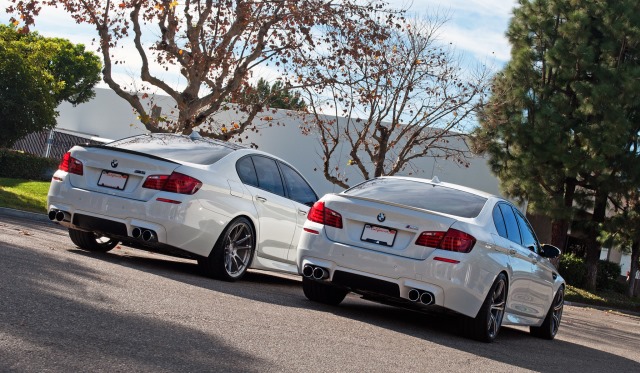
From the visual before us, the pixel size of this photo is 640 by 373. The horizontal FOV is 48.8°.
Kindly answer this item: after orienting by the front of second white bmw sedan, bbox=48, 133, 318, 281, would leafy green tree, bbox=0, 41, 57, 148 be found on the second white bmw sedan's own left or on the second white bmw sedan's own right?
on the second white bmw sedan's own left

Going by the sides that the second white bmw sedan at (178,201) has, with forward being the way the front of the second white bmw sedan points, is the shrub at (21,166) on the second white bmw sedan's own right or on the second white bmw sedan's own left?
on the second white bmw sedan's own left

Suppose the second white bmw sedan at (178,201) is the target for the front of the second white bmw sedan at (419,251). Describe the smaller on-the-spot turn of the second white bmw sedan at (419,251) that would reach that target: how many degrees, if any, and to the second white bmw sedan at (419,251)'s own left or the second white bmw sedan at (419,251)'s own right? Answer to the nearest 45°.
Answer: approximately 135° to the second white bmw sedan at (419,251)'s own left

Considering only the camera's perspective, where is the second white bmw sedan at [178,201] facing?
facing away from the viewer and to the right of the viewer

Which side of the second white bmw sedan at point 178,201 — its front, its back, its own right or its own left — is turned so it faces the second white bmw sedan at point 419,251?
right

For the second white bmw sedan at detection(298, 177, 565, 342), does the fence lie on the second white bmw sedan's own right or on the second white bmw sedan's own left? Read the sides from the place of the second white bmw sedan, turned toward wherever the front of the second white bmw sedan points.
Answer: on the second white bmw sedan's own left

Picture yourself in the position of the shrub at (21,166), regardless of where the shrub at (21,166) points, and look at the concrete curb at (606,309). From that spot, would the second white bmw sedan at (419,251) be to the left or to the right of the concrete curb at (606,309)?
right

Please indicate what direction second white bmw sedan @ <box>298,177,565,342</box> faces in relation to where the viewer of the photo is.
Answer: facing away from the viewer and to the right of the viewer

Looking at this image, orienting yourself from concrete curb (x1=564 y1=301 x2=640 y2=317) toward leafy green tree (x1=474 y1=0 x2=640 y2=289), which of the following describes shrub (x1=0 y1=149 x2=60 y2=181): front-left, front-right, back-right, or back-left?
front-left

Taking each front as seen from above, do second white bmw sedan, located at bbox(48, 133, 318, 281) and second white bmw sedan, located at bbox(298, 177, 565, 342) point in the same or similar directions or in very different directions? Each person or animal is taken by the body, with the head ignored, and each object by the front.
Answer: same or similar directions

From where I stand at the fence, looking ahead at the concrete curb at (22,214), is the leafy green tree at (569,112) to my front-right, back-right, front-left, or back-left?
front-left

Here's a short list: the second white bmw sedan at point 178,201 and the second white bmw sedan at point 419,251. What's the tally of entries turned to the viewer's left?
0
